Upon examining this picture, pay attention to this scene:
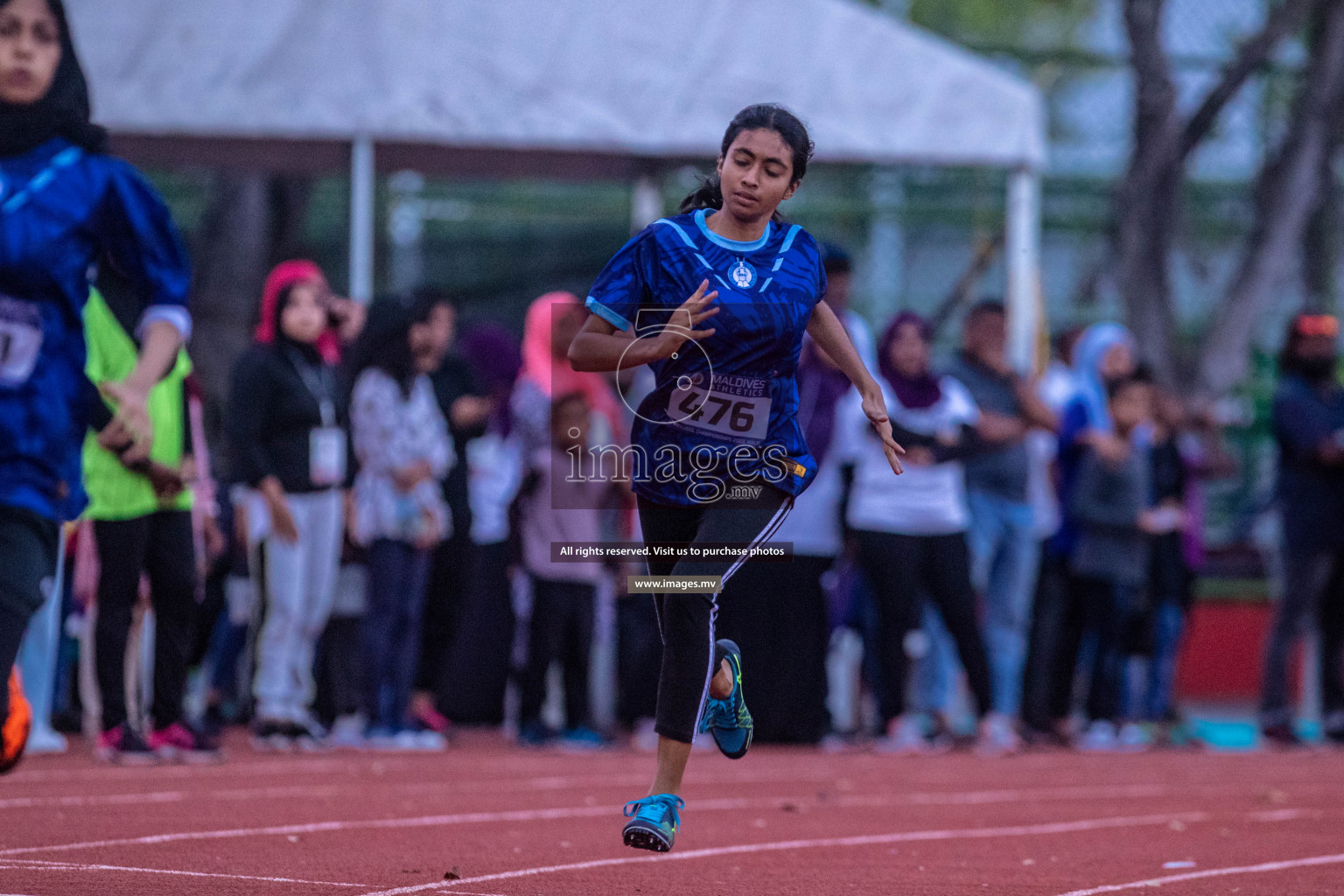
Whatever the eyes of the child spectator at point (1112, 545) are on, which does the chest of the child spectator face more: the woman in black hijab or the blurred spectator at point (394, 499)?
the woman in black hijab

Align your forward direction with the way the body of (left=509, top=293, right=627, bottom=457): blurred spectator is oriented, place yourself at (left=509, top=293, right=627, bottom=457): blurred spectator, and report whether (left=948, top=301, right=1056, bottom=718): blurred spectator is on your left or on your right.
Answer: on your left

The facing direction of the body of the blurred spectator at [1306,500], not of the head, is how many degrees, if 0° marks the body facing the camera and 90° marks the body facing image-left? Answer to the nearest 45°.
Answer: approximately 315°

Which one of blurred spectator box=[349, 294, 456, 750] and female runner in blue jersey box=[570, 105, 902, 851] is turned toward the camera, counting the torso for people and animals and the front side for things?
the female runner in blue jersey

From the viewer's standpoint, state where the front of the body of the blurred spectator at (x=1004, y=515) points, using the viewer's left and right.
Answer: facing the viewer

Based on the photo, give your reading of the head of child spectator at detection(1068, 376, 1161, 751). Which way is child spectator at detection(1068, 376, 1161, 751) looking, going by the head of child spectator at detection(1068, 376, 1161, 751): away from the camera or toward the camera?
toward the camera

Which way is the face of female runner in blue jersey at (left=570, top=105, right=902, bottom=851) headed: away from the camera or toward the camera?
toward the camera

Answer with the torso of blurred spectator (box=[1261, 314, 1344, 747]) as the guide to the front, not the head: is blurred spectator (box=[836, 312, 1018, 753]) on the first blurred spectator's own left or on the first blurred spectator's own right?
on the first blurred spectator's own right

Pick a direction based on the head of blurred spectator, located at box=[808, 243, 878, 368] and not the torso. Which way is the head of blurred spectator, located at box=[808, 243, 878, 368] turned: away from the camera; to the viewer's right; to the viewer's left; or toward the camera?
toward the camera

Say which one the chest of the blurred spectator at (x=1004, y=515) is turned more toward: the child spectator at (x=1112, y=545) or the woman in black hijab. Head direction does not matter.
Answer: the woman in black hijab

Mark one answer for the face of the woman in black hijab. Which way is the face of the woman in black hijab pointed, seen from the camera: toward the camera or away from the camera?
toward the camera

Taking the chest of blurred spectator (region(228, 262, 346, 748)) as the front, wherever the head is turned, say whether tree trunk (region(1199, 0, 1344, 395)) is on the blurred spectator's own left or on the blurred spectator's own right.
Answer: on the blurred spectator's own left

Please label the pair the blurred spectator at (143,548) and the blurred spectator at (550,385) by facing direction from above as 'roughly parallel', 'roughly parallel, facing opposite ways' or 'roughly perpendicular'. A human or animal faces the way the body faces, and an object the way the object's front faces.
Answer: roughly parallel
